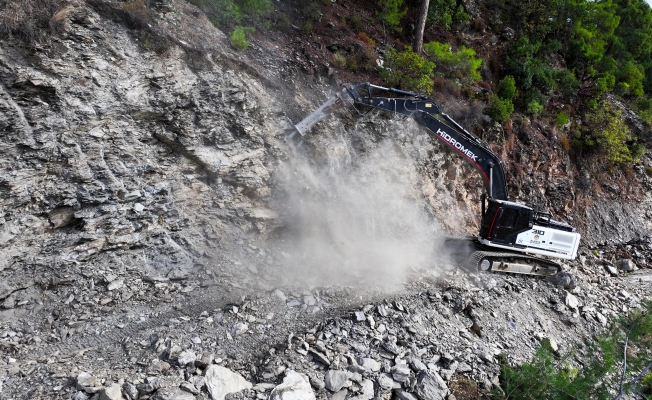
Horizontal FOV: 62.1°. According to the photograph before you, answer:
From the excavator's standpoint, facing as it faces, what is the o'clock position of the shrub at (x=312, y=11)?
The shrub is roughly at 1 o'clock from the excavator.

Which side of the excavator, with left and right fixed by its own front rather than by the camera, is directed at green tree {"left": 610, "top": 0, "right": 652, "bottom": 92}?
right

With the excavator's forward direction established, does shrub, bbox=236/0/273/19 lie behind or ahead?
ahead

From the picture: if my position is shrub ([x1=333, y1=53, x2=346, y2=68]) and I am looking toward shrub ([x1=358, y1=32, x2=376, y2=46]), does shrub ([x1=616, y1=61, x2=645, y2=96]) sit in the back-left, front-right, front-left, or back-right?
front-right

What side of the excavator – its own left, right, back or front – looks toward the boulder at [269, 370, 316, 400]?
left

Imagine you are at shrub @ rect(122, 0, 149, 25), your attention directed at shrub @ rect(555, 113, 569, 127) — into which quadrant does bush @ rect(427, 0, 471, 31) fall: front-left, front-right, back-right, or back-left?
front-left

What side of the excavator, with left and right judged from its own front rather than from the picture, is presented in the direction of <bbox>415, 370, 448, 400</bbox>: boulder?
left

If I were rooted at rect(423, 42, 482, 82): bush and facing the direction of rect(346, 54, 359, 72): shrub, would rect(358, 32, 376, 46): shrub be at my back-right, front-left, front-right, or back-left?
front-right

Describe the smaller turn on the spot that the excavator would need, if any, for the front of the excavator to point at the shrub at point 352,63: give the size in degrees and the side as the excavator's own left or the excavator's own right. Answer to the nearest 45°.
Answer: approximately 45° to the excavator's own right

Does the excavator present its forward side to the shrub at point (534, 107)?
no

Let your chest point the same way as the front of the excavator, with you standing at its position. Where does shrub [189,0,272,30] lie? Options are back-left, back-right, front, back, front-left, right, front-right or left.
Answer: front

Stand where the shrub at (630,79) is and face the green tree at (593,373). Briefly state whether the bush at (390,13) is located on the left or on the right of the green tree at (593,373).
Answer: right

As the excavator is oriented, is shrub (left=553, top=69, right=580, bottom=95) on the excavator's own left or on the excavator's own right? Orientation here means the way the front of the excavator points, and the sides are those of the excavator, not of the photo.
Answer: on the excavator's own right

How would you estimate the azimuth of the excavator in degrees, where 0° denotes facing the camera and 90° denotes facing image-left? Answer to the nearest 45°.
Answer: approximately 90°

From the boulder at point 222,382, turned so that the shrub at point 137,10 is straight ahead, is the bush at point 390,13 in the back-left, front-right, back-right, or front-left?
front-right

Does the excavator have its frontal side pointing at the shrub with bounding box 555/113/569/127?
no

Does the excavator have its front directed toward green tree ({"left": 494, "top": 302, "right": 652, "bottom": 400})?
no

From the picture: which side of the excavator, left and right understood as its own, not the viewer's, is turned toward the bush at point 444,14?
right
